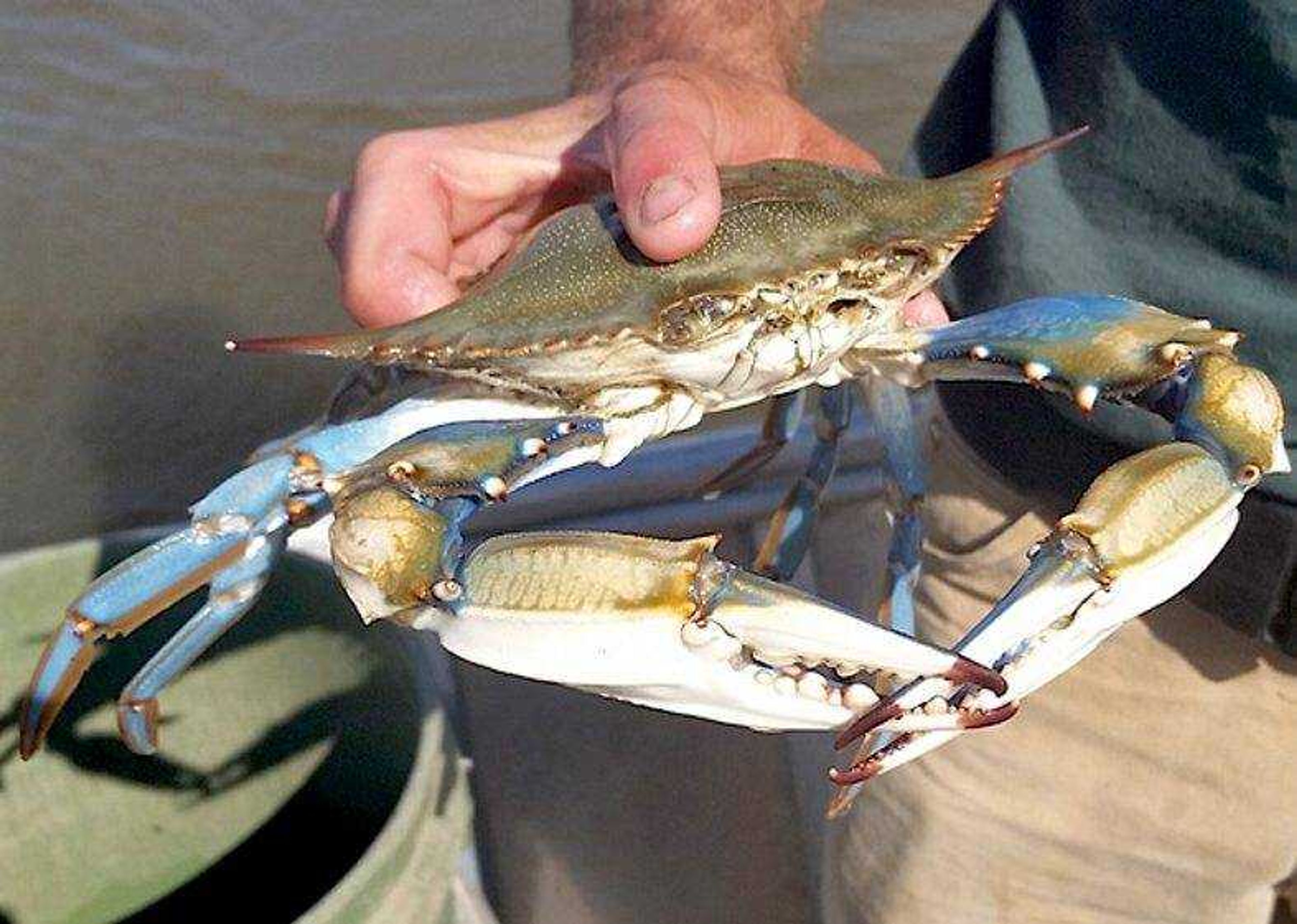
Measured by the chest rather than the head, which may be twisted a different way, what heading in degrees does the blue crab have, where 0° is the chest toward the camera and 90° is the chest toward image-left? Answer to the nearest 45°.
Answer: approximately 315°
